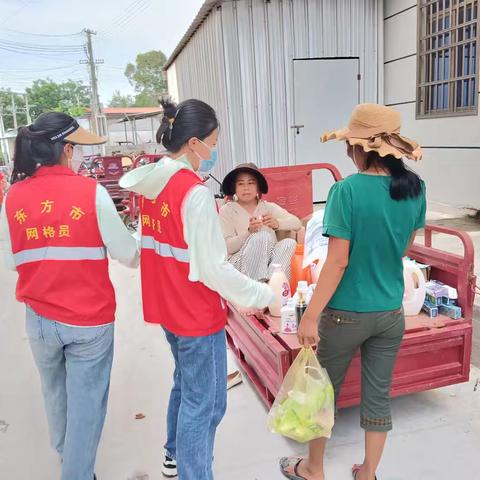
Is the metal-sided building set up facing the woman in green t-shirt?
yes

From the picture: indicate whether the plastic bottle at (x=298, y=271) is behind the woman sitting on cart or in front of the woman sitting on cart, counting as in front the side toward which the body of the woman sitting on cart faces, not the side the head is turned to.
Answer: in front

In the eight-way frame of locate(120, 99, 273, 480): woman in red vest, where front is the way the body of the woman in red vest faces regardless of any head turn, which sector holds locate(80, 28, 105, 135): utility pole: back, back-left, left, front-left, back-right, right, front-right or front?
front-left

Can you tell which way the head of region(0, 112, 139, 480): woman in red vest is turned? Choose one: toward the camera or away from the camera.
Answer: away from the camera

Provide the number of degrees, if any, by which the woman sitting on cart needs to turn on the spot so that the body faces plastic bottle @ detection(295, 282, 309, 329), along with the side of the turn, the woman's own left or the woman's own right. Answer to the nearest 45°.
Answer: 0° — they already face it

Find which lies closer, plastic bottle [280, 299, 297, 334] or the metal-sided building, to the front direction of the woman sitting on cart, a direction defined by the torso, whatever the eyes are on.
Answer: the plastic bottle

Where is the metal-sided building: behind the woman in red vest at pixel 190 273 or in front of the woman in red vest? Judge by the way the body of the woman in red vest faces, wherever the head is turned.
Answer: in front

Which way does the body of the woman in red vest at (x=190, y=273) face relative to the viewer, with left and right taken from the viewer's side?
facing away from the viewer and to the right of the viewer

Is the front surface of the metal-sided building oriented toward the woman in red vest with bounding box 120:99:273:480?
yes

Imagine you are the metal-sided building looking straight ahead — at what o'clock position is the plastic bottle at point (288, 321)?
The plastic bottle is roughly at 12 o'clock from the metal-sided building.

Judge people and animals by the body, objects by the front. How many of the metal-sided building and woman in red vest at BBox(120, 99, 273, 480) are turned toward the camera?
1

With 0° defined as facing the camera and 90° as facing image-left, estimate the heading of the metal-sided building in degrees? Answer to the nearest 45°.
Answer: approximately 0°

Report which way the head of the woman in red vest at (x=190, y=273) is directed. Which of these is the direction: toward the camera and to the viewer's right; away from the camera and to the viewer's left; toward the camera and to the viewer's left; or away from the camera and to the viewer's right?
away from the camera and to the viewer's right

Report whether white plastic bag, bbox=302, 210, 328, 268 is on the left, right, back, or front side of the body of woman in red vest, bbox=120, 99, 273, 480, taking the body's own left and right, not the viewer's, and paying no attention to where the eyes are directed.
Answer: front
